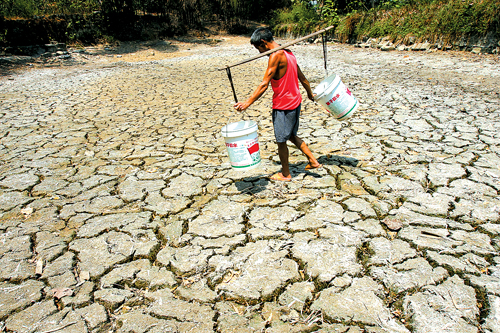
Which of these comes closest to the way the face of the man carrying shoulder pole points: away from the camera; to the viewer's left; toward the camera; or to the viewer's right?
to the viewer's left

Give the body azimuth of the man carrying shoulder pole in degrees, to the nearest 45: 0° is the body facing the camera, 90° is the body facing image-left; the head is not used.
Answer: approximately 135°
